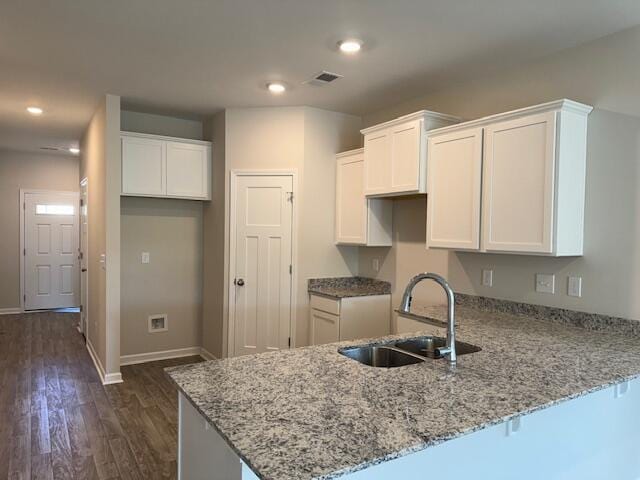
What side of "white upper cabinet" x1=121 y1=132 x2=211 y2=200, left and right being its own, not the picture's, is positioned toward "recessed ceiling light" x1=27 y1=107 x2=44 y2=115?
right

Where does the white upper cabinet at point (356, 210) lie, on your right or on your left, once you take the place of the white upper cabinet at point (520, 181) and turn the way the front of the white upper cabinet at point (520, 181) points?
on your right

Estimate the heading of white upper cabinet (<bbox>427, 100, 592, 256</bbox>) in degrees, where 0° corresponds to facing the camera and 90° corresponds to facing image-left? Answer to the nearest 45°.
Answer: approximately 45°
